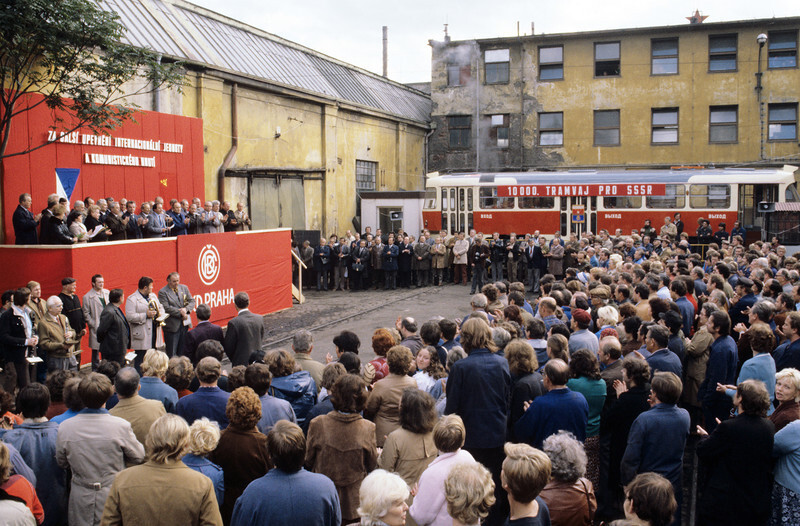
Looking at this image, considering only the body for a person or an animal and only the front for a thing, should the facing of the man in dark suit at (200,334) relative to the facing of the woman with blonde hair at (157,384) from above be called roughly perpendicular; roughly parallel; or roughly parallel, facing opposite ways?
roughly parallel

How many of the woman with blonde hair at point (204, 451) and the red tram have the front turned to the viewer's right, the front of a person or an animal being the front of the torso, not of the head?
1

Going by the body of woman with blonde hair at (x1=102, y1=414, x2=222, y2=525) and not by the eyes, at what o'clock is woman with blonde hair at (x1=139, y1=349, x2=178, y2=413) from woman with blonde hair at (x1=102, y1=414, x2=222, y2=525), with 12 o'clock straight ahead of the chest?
woman with blonde hair at (x1=139, y1=349, x2=178, y2=413) is roughly at 12 o'clock from woman with blonde hair at (x1=102, y1=414, x2=222, y2=525).

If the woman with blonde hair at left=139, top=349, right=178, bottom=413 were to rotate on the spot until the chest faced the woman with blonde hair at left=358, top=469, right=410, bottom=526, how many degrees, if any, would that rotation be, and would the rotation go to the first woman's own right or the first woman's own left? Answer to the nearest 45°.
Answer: approximately 180°

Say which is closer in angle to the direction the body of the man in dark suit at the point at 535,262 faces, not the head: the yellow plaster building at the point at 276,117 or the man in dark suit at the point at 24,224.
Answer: the man in dark suit

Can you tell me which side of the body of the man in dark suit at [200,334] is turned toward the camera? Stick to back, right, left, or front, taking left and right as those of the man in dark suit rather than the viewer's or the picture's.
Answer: back

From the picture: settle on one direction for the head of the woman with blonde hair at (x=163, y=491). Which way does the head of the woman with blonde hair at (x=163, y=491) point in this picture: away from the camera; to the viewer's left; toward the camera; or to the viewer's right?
away from the camera

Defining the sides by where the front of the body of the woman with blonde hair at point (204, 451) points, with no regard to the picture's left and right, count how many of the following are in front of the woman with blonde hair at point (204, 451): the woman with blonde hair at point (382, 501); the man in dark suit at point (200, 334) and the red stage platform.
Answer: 2

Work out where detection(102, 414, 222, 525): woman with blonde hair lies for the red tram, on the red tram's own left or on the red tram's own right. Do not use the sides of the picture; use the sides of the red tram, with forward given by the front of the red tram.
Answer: on the red tram's own right

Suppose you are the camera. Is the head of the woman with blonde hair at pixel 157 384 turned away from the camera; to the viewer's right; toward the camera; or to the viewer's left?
away from the camera

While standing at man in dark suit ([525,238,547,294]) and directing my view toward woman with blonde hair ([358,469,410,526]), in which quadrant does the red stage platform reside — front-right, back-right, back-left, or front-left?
front-right

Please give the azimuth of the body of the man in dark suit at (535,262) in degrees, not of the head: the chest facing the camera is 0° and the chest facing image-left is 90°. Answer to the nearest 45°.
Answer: approximately 45°

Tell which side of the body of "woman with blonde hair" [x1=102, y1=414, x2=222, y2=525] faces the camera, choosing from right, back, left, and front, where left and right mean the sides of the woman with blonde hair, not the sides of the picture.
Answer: back

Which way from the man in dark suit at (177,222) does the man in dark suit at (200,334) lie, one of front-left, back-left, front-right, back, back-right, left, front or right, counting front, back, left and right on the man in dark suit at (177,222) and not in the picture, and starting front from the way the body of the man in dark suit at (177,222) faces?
front-right

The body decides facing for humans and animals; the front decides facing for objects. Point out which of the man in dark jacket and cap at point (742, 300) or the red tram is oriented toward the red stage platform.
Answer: the man in dark jacket and cap

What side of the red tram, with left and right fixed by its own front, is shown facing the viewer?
right

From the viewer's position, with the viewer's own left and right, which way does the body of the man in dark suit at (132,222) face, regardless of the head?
facing the viewer and to the right of the viewer

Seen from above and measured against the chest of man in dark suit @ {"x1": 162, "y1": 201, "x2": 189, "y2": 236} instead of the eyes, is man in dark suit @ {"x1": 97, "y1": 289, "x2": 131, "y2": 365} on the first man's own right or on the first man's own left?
on the first man's own right

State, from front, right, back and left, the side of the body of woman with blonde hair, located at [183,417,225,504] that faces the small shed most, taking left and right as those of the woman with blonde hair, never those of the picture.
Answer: front
